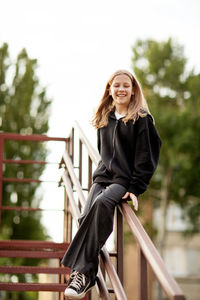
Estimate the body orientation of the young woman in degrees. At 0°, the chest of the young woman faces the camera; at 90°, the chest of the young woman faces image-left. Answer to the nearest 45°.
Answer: approximately 45°

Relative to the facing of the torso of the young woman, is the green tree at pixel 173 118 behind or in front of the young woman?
behind
